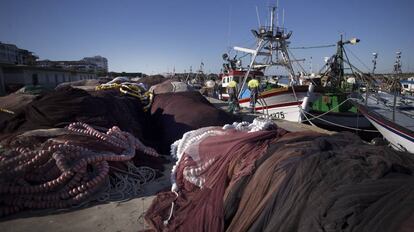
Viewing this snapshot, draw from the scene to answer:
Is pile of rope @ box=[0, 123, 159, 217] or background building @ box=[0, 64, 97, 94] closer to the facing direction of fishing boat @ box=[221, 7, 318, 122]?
the pile of rope
